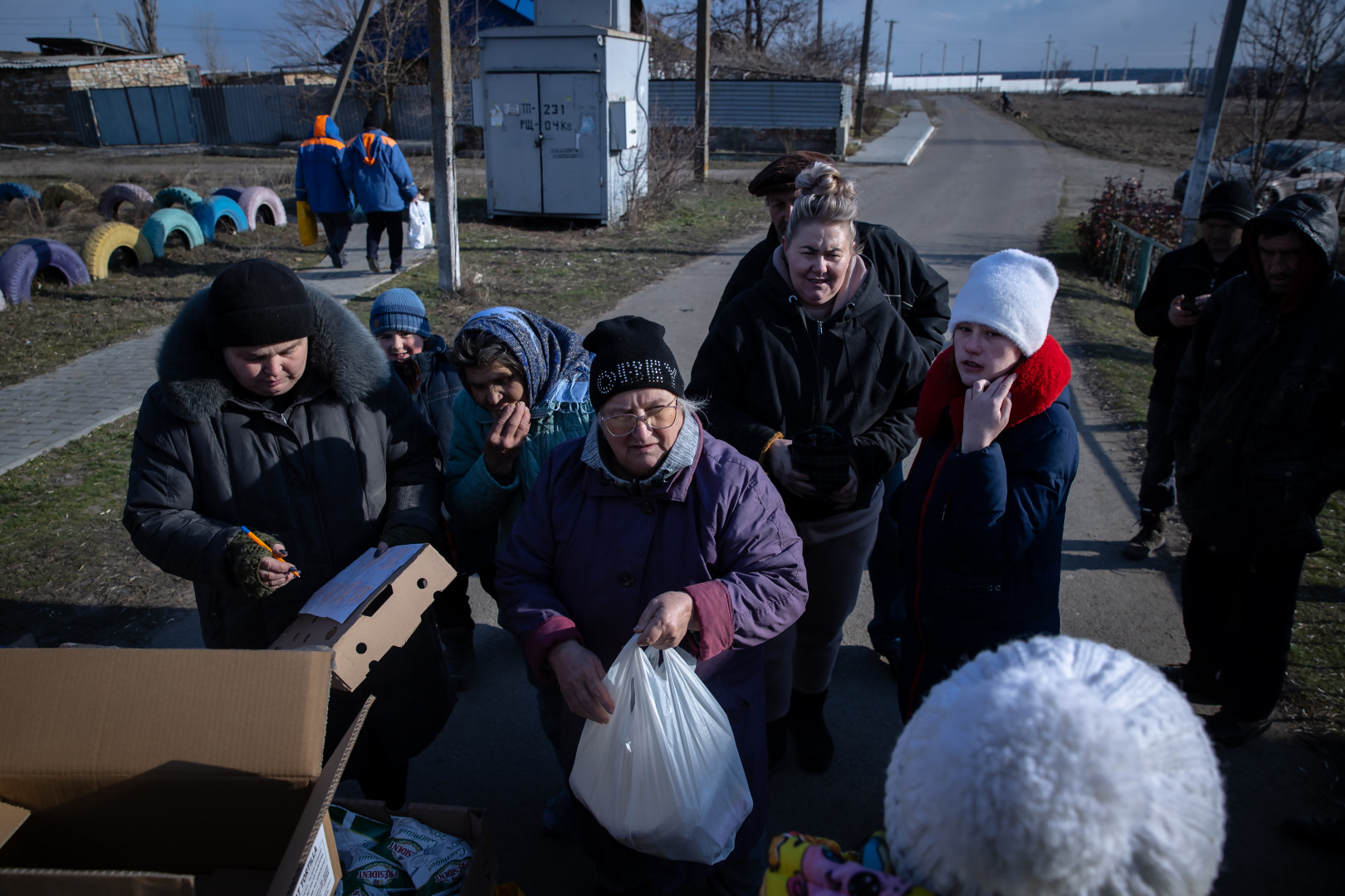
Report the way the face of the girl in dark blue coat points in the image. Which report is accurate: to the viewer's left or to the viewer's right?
to the viewer's left

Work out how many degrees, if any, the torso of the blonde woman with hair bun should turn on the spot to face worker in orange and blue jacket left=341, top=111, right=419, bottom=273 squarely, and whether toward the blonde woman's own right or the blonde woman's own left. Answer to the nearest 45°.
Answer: approximately 135° to the blonde woman's own right

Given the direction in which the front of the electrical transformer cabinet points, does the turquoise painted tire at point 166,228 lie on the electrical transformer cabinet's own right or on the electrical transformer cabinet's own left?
on the electrical transformer cabinet's own right

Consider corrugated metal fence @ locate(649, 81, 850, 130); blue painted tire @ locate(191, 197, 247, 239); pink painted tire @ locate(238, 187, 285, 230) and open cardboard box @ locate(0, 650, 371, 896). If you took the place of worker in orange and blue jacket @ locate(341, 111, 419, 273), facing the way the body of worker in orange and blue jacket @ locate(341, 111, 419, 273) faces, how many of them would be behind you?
1

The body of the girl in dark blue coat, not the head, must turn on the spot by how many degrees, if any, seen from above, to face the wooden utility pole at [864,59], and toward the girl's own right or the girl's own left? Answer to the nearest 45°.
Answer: approximately 135° to the girl's own right

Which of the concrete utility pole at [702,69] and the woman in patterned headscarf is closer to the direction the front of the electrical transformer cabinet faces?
the woman in patterned headscarf

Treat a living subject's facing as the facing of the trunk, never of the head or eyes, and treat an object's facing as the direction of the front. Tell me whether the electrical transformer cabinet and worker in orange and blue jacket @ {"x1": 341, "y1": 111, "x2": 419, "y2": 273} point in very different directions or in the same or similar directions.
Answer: very different directions
